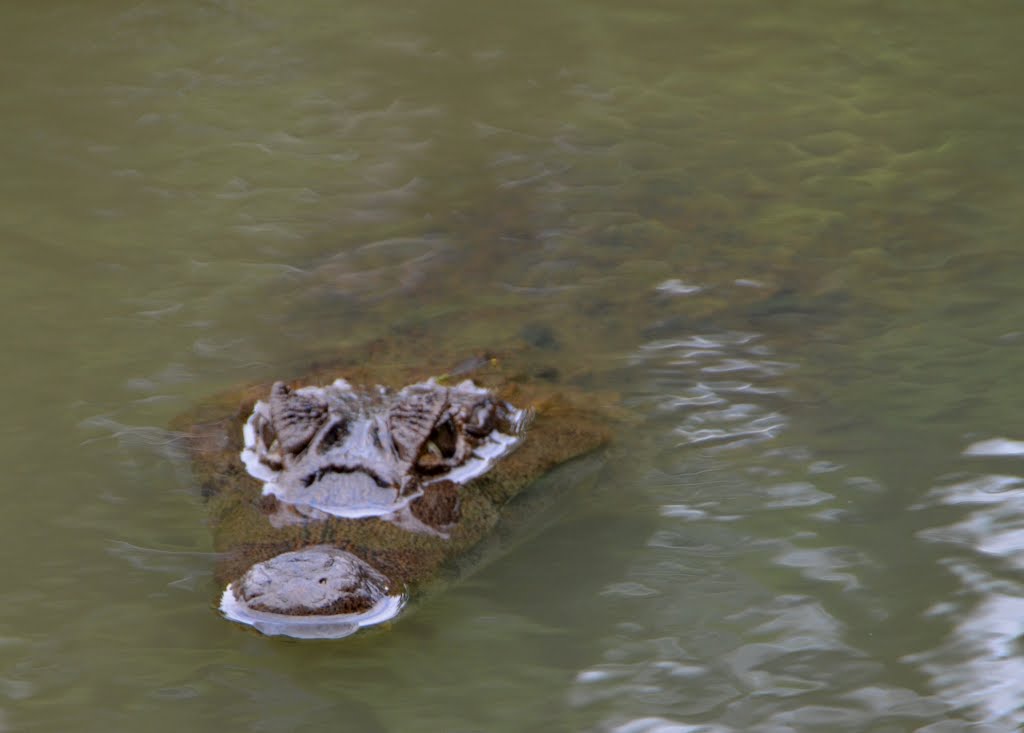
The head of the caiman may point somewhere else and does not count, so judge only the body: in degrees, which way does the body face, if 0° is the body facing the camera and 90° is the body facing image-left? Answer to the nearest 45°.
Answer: approximately 0°
